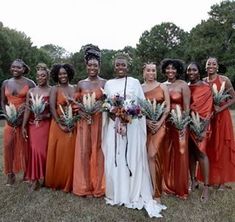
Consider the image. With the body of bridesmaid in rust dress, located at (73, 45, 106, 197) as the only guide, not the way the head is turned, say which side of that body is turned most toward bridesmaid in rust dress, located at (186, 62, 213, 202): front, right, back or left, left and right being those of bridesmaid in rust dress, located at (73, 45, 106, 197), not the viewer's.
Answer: left

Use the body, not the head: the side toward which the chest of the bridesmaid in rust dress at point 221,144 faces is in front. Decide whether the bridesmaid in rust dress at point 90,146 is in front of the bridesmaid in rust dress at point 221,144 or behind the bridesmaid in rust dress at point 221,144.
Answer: in front

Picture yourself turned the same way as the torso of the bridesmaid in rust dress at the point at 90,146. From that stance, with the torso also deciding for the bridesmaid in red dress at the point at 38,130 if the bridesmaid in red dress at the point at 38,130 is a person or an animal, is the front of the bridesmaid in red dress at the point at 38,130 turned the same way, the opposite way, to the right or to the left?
the same way

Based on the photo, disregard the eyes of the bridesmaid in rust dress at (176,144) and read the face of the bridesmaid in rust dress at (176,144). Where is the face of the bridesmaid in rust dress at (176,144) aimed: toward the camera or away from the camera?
toward the camera

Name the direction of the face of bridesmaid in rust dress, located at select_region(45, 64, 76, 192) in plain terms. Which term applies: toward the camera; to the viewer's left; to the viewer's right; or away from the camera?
toward the camera

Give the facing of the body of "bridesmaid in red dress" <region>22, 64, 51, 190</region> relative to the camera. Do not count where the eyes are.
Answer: toward the camera

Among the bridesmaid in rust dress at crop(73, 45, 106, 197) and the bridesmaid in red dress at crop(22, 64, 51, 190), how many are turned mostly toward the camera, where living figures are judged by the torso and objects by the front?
2

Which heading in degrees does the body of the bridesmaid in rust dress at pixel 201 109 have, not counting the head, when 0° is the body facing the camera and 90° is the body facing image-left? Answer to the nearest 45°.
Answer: approximately 45°

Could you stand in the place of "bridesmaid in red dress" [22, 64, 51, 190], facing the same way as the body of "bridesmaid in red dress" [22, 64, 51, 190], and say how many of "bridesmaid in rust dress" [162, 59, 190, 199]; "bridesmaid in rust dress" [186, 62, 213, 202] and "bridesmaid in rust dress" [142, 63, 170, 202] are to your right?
0

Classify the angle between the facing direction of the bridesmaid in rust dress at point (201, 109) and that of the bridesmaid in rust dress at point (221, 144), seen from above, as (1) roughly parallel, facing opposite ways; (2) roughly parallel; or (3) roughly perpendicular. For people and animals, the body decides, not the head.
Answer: roughly parallel

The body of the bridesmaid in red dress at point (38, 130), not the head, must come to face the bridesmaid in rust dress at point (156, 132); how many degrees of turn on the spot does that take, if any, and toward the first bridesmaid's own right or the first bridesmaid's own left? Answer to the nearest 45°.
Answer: approximately 45° to the first bridesmaid's own left

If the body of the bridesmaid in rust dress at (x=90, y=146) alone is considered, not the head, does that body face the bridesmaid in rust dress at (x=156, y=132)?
no

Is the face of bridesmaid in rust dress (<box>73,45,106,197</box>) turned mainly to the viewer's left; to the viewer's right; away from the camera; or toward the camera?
toward the camera

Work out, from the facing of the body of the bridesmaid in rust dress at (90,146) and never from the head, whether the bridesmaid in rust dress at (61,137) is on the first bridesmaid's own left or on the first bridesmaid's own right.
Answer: on the first bridesmaid's own right

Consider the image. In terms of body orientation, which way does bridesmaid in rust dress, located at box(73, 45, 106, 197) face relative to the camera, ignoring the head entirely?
toward the camera
